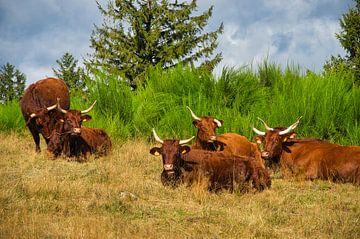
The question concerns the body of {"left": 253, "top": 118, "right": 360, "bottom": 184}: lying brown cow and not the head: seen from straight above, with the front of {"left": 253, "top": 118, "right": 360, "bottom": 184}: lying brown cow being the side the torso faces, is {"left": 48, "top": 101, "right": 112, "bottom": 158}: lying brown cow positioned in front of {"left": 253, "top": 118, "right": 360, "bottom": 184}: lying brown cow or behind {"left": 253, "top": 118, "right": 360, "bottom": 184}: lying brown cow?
in front

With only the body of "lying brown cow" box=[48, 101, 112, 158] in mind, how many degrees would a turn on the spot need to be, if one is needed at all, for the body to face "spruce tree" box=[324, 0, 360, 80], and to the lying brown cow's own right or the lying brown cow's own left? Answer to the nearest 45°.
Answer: approximately 180°

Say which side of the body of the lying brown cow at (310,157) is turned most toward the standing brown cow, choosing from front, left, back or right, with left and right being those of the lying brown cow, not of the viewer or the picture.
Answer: front

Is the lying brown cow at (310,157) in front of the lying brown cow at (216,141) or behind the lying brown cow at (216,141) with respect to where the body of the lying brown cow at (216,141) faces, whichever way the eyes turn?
behind

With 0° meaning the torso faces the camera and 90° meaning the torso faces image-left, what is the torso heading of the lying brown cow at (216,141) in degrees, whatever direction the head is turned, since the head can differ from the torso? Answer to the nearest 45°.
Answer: approximately 90°

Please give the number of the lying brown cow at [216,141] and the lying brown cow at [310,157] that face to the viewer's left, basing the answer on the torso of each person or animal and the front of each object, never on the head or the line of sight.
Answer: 2

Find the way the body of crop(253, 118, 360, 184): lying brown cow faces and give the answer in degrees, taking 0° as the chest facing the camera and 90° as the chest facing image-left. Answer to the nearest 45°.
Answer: approximately 90°

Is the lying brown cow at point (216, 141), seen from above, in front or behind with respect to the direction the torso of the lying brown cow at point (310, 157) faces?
in front

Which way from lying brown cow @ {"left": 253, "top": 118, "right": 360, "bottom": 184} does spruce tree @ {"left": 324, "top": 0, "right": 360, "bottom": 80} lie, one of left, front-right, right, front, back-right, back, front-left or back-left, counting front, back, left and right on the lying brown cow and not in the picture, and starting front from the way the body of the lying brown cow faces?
right

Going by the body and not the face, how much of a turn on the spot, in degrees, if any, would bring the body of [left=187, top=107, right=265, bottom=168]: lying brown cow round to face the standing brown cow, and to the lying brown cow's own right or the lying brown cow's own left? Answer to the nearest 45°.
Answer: approximately 45° to the lying brown cow's own right
